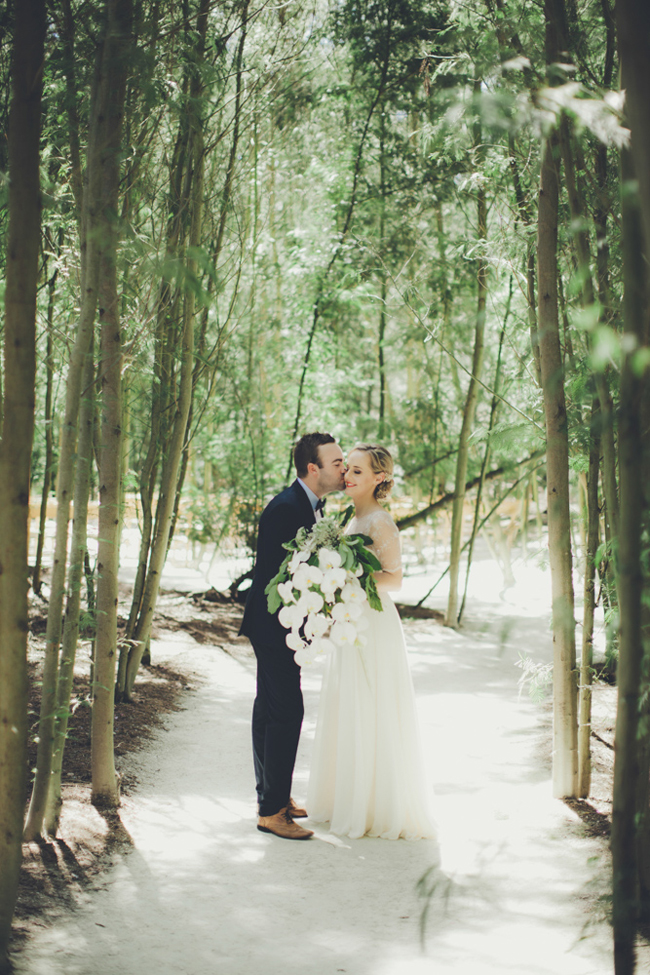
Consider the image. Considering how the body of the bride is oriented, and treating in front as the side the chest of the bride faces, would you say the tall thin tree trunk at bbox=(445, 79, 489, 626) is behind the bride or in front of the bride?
behind

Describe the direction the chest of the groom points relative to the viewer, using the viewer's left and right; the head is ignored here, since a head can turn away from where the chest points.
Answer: facing to the right of the viewer

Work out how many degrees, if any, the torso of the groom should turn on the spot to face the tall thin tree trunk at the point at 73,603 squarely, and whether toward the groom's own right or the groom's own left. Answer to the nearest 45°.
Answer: approximately 135° to the groom's own right

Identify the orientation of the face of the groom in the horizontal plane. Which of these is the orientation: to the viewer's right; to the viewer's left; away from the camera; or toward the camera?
to the viewer's right

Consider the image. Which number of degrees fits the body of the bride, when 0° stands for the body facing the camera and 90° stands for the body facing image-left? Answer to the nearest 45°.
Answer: approximately 45°

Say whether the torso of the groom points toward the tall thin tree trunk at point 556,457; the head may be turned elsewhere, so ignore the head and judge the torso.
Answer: yes

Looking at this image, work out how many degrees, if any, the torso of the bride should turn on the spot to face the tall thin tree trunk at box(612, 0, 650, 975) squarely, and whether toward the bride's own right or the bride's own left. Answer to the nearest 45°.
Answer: approximately 45° to the bride's own left
